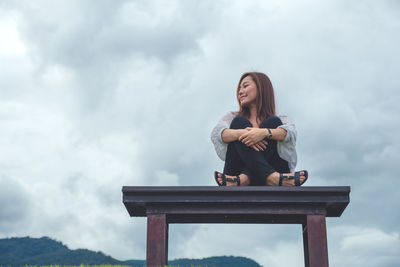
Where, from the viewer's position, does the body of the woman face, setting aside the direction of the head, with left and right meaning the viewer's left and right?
facing the viewer
